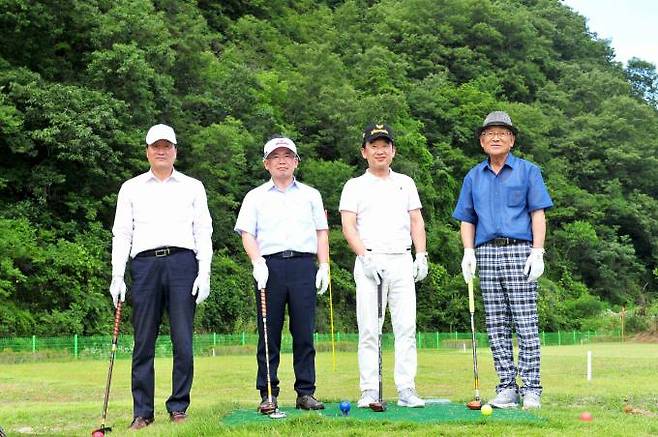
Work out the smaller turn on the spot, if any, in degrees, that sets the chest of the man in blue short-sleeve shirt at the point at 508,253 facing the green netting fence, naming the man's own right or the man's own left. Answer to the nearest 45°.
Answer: approximately 135° to the man's own right

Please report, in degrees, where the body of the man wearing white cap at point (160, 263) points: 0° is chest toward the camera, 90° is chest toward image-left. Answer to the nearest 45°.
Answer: approximately 0°

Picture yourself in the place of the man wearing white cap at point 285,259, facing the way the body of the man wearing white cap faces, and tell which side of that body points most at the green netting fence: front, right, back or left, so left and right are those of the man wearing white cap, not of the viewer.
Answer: back

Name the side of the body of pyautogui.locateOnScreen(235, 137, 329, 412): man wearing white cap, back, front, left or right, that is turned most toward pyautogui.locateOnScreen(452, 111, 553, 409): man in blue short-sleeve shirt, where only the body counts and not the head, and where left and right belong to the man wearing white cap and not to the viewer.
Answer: left
